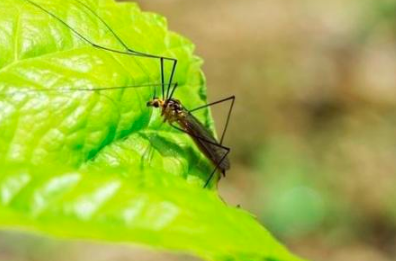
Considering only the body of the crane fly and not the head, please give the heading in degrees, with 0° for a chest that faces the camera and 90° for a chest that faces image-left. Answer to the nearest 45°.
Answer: approximately 90°
